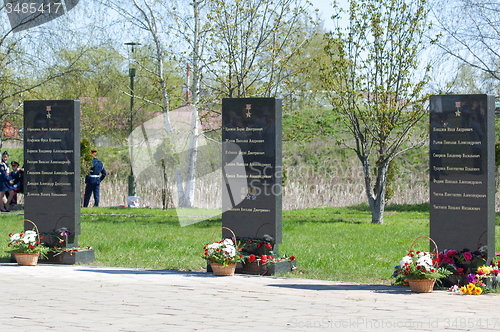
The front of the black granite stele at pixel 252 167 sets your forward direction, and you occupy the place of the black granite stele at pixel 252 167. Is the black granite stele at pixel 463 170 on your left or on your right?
on your left

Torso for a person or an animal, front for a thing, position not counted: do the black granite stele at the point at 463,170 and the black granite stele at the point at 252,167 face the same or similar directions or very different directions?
same or similar directions

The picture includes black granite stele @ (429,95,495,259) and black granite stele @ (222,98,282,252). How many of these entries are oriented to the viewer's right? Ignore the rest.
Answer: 0

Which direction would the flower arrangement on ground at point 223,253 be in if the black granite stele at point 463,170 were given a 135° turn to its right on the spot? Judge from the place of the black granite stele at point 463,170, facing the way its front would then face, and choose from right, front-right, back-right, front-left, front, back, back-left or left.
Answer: left

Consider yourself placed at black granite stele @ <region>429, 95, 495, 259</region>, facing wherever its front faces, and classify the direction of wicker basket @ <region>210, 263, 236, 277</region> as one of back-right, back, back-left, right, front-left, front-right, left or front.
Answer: front-right

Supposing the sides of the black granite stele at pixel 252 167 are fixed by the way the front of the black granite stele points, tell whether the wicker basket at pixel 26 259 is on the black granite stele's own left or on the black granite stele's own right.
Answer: on the black granite stele's own right

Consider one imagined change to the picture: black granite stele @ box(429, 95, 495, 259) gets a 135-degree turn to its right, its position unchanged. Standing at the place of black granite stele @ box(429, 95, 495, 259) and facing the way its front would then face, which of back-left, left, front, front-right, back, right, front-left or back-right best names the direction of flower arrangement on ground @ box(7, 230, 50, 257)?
left

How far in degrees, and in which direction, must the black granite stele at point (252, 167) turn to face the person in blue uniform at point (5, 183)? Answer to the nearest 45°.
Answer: approximately 90° to its right

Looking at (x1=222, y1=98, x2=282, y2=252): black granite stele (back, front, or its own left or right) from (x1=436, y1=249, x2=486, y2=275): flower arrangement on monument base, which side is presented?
left

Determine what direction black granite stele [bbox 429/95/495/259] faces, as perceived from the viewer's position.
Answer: facing the viewer and to the left of the viewer
